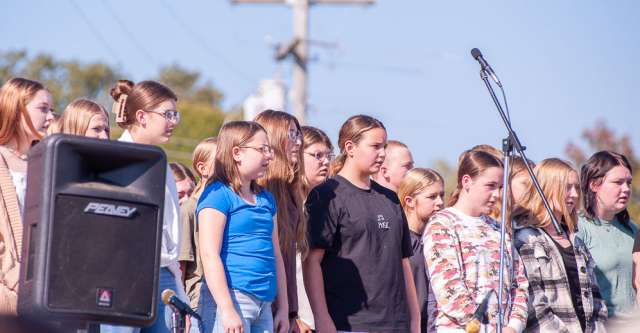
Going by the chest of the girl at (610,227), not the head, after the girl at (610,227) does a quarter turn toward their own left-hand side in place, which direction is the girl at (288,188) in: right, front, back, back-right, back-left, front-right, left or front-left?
back

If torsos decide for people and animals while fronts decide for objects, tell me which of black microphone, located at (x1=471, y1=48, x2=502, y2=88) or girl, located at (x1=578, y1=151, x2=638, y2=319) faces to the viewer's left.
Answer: the black microphone

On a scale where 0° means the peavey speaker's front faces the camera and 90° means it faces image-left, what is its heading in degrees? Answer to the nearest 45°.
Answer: approximately 315°

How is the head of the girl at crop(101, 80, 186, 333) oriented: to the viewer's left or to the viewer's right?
to the viewer's right

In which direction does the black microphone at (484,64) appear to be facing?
to the viewer's left

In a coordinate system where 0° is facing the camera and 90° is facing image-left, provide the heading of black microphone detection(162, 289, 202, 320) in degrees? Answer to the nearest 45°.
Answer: approximately 90°

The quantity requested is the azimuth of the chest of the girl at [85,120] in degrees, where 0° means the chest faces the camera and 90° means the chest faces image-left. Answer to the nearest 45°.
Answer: approximately 315°

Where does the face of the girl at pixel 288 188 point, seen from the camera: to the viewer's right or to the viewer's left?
to the viewer's right

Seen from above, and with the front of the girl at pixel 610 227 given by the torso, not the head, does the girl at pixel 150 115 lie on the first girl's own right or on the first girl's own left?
on the first girl's own right
